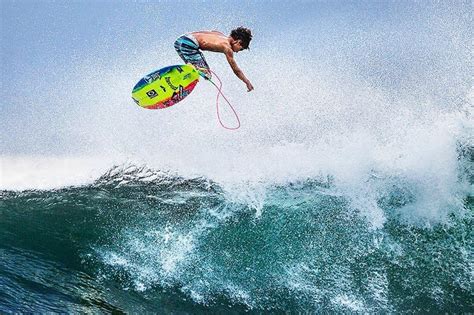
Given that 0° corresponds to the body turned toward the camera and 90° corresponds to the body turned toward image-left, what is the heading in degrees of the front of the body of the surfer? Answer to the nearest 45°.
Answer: approximately 270°
